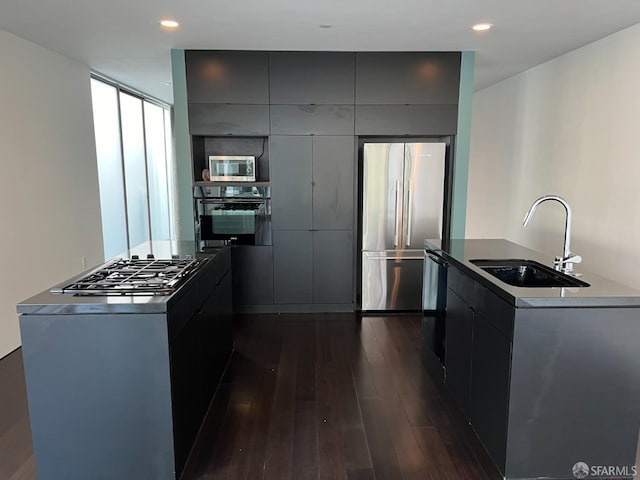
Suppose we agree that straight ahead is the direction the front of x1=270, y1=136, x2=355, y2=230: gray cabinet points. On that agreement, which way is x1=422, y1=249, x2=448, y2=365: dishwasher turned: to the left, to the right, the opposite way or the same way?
to the right

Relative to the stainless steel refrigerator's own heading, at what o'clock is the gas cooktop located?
The gas cooktop is roughly at 1 o'clock from the stainless steel refrigerator.

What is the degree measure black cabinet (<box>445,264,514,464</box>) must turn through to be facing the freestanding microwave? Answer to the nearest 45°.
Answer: approximately 45° to its right

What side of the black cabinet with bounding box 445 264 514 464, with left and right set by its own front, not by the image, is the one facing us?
left

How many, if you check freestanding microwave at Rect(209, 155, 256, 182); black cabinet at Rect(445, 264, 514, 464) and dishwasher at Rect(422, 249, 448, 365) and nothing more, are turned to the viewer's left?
2

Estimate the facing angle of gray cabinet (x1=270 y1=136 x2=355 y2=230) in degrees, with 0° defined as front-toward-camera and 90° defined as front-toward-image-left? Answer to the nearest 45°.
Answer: approximately 0°

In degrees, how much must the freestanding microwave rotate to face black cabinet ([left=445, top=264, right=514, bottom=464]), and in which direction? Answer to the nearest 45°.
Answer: approximately 45° to its left

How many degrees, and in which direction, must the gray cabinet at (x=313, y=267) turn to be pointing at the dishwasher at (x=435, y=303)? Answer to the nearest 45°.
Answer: approximately 45° to its left

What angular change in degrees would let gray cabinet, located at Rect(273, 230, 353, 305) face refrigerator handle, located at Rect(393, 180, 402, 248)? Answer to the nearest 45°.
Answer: approximately 90° to its left
